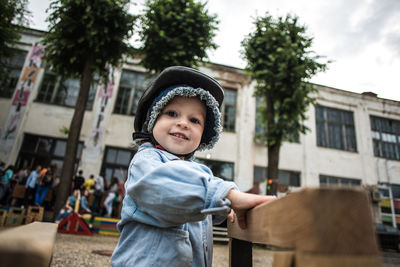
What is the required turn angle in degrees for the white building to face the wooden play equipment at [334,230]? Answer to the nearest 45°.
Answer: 0° — it already faces it

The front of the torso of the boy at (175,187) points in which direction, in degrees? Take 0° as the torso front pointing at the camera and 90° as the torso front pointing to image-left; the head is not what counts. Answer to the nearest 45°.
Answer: approximately 315°

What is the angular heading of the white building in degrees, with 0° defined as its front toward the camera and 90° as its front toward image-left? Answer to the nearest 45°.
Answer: approximately 0°

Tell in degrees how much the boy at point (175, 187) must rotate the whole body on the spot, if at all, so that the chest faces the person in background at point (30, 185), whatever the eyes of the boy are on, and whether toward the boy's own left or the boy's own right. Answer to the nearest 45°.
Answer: approximately 180°

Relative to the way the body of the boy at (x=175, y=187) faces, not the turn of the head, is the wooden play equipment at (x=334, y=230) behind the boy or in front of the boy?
in front

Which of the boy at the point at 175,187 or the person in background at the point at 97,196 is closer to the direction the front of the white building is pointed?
the boy

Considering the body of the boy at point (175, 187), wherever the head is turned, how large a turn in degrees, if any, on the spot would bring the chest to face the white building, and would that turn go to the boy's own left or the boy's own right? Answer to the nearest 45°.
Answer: approximately 135° to the boy's own left

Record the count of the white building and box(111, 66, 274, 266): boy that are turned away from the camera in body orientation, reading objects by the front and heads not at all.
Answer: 0

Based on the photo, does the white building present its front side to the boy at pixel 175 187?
yes
